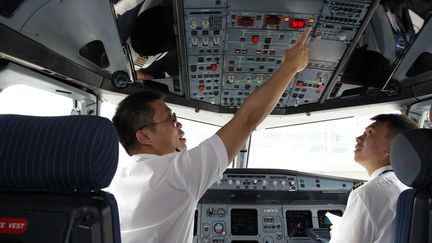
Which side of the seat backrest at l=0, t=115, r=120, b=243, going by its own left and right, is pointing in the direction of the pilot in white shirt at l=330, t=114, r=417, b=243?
right

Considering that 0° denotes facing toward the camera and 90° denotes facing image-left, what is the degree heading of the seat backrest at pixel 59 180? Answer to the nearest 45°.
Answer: approximately 180°

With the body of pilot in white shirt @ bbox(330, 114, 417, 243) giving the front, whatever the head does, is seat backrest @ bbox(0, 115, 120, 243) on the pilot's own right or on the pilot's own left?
on the pilot's own left

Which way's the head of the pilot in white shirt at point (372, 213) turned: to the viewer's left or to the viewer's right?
to the viewer's left

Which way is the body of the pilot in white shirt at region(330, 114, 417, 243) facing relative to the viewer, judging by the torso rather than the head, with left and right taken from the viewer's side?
facing away from the viewer and to the left of the viewer
